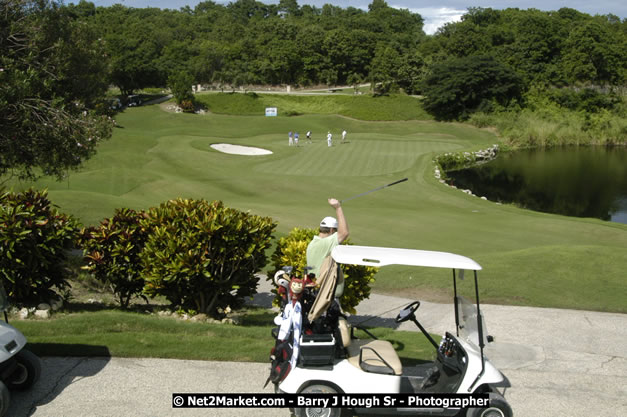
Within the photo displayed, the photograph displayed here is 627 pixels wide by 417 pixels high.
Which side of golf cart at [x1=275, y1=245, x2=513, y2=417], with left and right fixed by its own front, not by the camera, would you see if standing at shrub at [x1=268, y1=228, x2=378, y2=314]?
left

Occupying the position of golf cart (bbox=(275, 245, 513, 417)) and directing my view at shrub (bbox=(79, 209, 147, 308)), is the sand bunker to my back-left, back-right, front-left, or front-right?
front-right

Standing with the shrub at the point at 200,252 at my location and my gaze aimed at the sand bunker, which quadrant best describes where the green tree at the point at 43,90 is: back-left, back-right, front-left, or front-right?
front-left

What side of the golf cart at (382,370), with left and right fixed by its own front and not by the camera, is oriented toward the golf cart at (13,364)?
back

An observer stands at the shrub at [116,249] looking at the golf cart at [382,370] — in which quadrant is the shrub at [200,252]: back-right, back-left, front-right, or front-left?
front-left

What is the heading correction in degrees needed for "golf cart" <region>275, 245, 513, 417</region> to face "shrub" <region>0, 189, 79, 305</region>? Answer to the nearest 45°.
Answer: approximately 135° to its left

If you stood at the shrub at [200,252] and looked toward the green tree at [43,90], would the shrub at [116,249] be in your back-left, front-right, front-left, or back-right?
front-left

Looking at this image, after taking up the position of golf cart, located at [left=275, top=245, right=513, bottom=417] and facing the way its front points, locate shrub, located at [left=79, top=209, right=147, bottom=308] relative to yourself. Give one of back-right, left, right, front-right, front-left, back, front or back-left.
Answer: back-left

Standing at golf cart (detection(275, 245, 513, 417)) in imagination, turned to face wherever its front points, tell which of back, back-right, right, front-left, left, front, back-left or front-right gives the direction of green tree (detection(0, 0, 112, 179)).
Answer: back-left

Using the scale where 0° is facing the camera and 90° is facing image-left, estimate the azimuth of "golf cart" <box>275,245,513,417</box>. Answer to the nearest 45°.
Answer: approximately 270°

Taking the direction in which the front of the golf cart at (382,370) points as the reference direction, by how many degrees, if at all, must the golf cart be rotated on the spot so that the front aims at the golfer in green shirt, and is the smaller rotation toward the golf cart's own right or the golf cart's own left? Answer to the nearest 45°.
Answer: approximately 135° to the golf cart's own left
